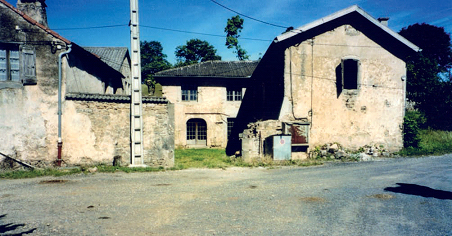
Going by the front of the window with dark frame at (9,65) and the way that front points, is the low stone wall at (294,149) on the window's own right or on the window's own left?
on the window's own left

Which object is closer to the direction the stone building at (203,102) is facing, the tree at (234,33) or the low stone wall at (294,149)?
the low stone wall

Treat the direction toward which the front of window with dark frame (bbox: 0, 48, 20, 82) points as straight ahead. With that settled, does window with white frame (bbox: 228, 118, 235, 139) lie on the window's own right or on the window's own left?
on the window's own left

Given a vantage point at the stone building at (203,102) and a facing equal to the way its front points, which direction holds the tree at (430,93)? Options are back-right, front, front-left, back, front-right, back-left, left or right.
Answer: left

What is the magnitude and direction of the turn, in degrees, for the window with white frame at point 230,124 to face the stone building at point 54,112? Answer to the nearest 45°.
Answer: approximately 45° to its right

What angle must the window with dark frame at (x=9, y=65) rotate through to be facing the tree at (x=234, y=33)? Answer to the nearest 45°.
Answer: approximately 135° to its left

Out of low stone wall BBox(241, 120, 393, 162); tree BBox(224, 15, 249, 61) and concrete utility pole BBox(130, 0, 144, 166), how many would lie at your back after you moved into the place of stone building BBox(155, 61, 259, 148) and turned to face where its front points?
1

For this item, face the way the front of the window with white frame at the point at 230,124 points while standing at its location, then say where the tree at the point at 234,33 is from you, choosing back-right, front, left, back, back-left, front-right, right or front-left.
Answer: back

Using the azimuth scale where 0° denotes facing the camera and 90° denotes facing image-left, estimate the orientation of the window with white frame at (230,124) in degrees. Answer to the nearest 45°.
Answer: approximately 0°

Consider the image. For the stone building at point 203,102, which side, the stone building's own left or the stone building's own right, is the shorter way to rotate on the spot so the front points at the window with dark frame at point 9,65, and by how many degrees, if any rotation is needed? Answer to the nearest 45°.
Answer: approximately 45° to the stone building's own right

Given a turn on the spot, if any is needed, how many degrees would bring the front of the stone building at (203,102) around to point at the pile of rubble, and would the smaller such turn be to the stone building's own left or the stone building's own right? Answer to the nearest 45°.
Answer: approximately 45° to the stone building's own left

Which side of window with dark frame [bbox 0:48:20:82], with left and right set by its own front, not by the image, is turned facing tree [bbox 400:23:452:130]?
left

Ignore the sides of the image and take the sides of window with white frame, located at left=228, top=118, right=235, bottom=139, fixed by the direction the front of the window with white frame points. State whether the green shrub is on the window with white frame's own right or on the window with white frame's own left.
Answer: on the window with white frame's own left
